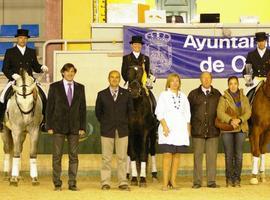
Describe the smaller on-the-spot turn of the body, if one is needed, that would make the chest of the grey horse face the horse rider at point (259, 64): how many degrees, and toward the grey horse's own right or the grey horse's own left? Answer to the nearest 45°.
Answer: approximately 90° to the grey horse's own left

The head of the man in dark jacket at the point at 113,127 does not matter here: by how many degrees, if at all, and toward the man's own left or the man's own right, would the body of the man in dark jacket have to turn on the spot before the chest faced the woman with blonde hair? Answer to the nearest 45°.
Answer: approximately 90° to the man's own left

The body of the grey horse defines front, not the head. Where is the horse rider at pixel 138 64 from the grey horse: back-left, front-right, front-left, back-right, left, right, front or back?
left

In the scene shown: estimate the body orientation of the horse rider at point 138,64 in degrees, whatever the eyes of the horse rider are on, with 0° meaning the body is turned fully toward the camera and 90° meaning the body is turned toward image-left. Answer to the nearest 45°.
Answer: approximately 0°

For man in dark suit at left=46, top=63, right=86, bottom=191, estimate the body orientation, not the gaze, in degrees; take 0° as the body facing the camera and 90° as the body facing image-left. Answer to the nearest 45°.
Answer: approximately 0°

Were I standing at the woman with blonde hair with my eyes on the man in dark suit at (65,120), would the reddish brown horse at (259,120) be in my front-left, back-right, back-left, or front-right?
back-right
